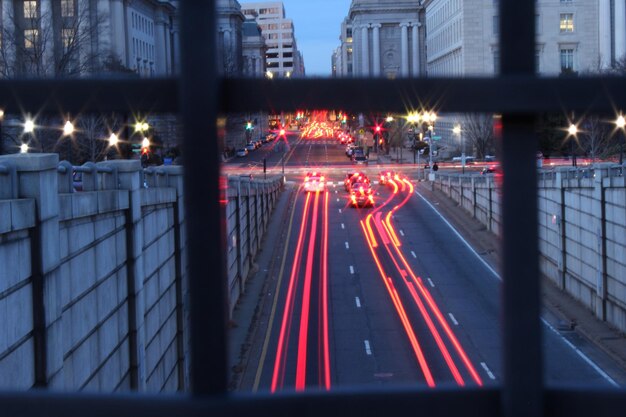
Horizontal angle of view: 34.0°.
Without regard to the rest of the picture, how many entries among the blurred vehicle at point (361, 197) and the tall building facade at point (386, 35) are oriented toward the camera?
1

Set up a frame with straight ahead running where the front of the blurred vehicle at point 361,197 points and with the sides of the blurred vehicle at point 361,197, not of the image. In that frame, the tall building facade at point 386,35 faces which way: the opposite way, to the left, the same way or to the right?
the opposite way

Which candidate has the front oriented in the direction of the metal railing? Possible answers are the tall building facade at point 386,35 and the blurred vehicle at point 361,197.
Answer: the tall building facade

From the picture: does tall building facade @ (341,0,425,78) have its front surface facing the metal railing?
yes

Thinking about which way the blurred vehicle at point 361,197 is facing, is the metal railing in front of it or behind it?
behind

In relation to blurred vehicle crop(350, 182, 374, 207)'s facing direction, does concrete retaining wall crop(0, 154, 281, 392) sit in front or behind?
behind

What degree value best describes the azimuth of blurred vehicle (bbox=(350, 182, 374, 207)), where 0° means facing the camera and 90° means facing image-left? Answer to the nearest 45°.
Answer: approximately 180°

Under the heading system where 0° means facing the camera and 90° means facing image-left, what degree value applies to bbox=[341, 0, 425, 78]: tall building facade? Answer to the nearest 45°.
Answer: approximately 0°

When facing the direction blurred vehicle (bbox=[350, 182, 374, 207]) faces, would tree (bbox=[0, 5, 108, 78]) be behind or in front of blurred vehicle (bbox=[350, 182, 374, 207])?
behind
